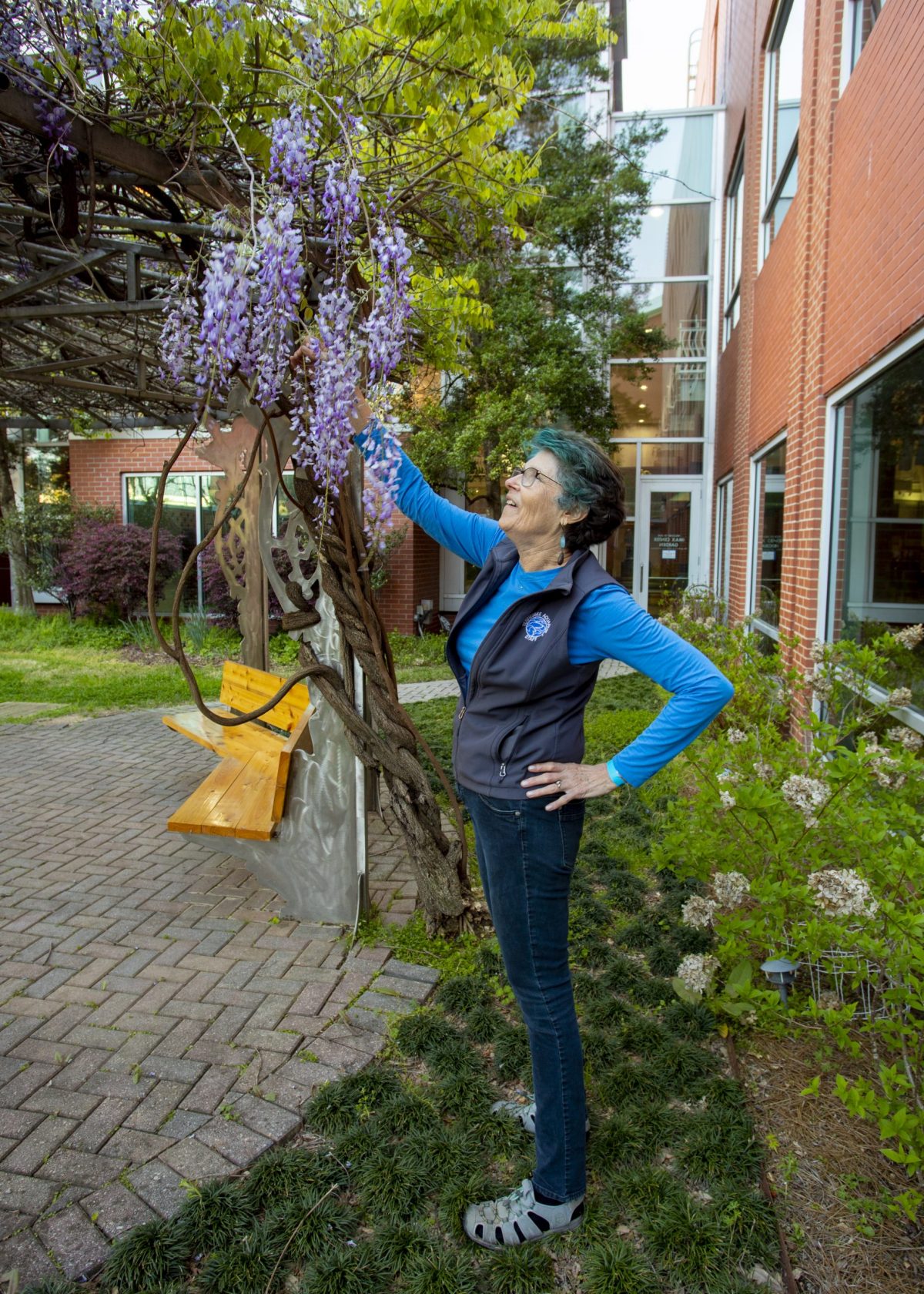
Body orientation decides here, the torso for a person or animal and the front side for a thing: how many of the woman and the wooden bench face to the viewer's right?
0

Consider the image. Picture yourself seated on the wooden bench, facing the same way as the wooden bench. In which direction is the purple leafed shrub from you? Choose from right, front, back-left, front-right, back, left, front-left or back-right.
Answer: back-right

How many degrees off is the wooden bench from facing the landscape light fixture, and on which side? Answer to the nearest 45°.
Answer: approximately 90° to its left

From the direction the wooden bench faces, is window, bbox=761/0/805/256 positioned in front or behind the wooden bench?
behind

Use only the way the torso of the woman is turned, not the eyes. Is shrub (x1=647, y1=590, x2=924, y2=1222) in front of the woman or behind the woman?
behind

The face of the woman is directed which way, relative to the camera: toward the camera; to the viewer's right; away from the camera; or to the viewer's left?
to the viewer's left

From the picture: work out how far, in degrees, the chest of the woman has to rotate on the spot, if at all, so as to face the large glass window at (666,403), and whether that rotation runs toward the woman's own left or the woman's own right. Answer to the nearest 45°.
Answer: approximately 135° to the woman's own right

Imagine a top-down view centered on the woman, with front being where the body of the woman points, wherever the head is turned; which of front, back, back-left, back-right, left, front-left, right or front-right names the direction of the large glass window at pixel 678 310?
back-right

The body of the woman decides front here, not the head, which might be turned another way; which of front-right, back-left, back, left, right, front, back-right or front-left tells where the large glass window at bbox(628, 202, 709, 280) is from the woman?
back-right

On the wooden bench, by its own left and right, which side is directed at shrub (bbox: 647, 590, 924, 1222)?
left

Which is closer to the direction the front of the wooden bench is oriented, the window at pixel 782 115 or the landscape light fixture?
the landscape light fixture

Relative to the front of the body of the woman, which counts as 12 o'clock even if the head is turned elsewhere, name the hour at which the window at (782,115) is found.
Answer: The window is roughly at 5 o'clock from the woman.

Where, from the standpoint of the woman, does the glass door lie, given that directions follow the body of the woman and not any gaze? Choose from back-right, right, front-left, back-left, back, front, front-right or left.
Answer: back-right

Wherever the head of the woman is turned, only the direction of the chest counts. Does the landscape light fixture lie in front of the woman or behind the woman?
behind

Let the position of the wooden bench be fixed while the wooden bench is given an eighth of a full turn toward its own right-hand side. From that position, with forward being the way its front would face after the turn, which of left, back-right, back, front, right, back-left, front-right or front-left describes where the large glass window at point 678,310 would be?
back-right
